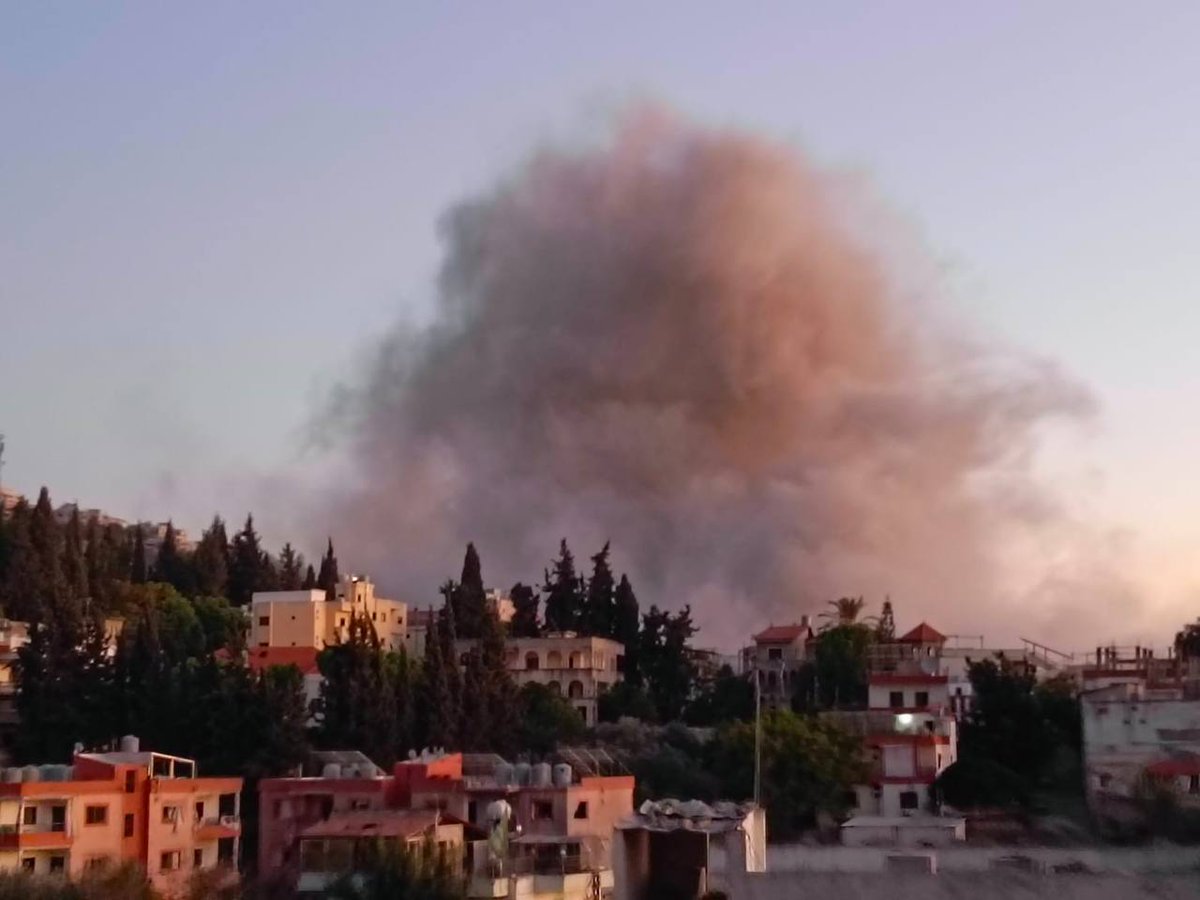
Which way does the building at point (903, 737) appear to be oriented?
toward the camera

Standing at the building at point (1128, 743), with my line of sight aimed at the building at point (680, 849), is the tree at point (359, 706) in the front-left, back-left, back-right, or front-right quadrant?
front-right

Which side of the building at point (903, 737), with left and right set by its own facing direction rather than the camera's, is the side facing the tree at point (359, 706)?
right

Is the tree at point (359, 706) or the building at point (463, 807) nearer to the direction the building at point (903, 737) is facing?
the building

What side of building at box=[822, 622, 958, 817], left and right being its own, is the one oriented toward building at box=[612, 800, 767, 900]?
front

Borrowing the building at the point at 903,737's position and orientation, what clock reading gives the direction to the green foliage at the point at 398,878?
The green foliage is roughly at 1 o'clock from the building.

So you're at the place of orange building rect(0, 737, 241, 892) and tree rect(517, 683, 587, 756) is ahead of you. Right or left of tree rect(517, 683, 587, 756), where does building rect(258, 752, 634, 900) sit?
right

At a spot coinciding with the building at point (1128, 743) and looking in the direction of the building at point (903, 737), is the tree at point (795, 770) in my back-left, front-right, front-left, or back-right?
front-left

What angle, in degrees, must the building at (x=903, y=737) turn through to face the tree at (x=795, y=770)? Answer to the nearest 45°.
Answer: approximately 45° to its right

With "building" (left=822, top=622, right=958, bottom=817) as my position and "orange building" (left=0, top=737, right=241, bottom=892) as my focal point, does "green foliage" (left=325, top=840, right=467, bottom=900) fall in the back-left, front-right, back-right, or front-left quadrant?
front-left

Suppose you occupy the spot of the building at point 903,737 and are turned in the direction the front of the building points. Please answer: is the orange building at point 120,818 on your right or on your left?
on your right

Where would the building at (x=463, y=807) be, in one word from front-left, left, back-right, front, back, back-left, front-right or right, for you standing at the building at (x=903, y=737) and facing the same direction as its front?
front-right

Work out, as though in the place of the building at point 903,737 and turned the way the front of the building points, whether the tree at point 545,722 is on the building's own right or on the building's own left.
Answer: on the building's own right

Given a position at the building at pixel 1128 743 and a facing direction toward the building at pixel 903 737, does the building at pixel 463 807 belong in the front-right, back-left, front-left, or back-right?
front-left
